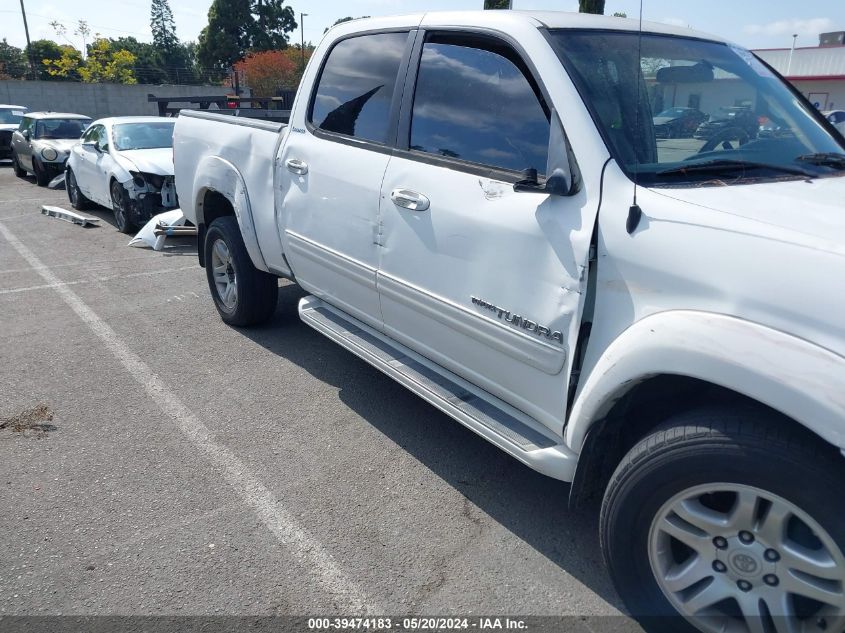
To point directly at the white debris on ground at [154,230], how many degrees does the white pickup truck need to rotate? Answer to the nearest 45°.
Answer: approximately 180°

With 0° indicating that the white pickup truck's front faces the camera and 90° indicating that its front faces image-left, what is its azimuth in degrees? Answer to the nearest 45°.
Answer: approximately 315°

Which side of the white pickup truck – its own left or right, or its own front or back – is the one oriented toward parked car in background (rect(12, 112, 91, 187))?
back

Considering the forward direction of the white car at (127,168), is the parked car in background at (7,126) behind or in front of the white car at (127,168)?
behind

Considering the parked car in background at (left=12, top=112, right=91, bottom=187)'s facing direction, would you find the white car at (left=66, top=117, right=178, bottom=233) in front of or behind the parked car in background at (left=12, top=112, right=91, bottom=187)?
in front

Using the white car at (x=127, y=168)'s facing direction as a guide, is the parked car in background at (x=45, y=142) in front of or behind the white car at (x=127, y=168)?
behind

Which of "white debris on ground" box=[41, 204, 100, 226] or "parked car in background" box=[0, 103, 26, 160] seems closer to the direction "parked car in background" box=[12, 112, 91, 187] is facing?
the white debris on ground
